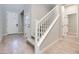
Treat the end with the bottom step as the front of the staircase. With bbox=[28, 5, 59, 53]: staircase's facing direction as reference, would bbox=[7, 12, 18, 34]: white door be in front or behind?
in front
